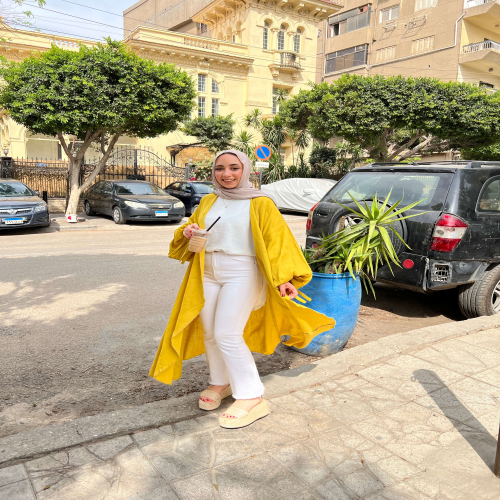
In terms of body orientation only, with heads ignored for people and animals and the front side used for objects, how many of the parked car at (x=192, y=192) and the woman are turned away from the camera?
0

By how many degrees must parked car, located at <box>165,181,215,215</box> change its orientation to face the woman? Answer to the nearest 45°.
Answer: approximately 45° to its right

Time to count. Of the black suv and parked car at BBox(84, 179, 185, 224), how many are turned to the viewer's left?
0

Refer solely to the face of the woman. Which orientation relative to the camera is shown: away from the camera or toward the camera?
toward the camera

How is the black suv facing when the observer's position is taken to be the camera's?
facing away from the viewer and to the right of the viewer

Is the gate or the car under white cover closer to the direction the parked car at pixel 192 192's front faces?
the car under white cover

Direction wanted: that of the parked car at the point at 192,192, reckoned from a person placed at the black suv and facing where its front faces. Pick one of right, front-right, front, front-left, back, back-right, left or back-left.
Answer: left

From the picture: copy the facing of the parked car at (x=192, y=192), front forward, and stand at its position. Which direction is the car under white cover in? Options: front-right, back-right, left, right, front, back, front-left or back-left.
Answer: front-left

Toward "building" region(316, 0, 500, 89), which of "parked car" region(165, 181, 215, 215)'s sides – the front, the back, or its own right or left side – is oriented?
left

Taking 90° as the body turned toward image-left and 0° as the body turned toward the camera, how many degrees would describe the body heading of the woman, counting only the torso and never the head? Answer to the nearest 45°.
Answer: approximately 45°

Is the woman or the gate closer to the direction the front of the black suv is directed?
the gate

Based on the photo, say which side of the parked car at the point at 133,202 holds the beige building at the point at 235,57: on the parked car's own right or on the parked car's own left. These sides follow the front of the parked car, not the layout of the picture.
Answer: on the parked car's own left

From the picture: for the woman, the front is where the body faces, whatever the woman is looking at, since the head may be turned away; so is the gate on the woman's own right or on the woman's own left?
on the woman's own right

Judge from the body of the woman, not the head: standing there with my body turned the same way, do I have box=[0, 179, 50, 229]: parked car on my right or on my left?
on my right

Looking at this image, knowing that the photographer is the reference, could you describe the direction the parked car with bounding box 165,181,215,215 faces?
facing the viewer and to the right of the viewer
